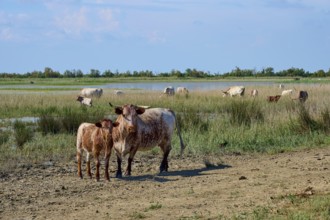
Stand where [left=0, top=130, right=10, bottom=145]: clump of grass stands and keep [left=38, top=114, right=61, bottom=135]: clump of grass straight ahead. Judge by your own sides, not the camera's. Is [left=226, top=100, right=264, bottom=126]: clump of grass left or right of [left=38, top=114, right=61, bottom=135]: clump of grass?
right

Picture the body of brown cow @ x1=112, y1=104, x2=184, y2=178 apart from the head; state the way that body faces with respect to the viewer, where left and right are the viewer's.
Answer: facing the viewer and to the left of the viewer

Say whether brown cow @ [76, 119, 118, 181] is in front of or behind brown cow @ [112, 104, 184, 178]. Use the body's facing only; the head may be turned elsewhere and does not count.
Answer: in front

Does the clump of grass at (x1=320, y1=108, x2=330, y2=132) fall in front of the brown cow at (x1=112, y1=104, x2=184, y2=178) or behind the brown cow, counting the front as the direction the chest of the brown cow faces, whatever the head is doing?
behind

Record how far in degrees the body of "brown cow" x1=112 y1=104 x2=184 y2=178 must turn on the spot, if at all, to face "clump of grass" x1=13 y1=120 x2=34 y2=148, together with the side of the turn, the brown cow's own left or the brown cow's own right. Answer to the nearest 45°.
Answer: approximately 90° to the brown cow's own right

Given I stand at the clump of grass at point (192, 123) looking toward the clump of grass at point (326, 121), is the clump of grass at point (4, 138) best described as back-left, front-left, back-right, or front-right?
back-right

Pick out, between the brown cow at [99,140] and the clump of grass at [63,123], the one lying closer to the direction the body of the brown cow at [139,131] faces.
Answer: the brown cow

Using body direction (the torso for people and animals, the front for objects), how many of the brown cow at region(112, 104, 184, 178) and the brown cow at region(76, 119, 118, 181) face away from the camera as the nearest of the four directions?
0

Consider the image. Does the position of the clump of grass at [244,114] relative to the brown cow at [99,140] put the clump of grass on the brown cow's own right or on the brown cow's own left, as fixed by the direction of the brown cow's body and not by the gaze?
on the brown cow's own left

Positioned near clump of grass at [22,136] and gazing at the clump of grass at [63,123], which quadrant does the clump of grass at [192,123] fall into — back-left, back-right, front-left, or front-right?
front-right

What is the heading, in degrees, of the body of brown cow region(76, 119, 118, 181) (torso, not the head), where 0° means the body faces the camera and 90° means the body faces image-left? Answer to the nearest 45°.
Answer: approximately 315°
